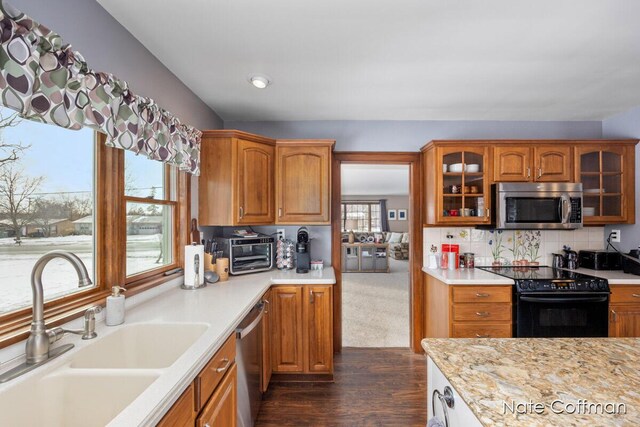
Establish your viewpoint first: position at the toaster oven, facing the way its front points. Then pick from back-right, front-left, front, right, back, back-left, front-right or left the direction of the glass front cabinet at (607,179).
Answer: front-left

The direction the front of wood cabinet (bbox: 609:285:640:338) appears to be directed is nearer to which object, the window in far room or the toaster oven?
the toaster oven

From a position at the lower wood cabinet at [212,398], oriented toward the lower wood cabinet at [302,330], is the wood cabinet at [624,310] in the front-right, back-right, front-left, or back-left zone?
front-right

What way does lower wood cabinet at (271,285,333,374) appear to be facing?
toward the camera

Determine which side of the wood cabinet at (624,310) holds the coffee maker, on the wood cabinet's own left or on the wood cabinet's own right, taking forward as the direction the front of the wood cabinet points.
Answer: on the wood cabinet's own right

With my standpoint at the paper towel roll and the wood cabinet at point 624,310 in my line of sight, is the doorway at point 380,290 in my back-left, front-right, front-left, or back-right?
front-left

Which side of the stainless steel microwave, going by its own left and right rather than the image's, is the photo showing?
front

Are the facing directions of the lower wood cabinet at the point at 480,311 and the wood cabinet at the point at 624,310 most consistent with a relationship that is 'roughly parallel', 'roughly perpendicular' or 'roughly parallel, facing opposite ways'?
roughly parallel

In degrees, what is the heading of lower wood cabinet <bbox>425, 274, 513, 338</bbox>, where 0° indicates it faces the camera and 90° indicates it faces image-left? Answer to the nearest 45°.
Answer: approximately 0°

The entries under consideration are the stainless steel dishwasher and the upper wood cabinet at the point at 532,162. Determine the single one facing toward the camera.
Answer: the upper wood cabinet

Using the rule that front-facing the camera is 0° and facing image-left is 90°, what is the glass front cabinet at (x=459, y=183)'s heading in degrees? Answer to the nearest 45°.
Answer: approximately 0°

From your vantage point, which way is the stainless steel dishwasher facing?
to the viewer's right

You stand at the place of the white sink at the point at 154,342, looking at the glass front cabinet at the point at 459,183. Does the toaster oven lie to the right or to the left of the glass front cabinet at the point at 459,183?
left
